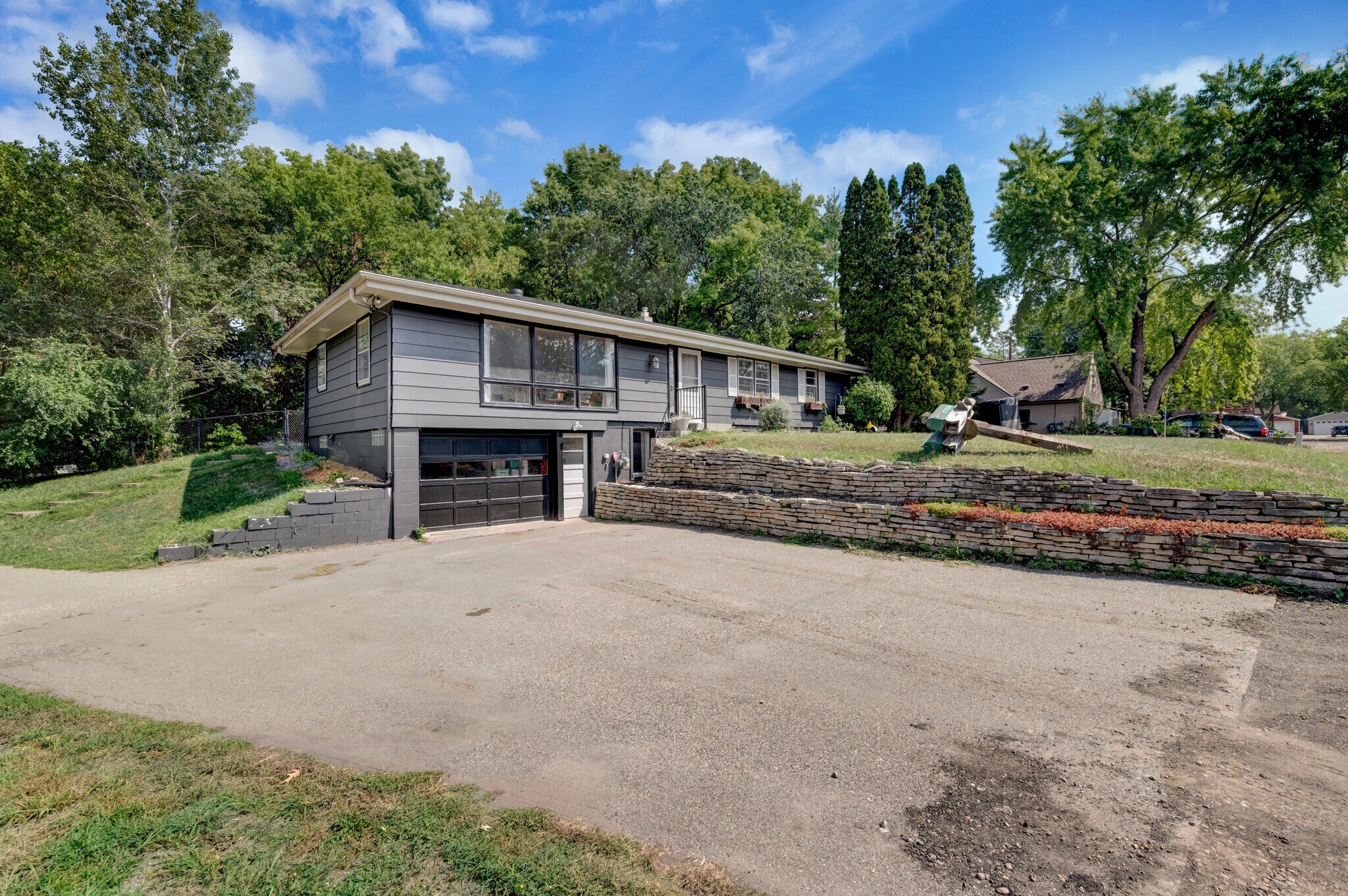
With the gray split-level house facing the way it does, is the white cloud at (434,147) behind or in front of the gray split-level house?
behind

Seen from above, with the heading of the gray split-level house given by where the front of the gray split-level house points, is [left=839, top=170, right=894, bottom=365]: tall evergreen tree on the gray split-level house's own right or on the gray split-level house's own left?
on the gray split-level house's own left

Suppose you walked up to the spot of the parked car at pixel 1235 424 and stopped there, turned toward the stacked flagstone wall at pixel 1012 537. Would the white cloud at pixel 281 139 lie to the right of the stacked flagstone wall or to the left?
right

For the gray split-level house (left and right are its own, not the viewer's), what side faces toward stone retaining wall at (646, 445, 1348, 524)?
front

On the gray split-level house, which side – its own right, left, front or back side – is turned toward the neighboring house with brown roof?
left

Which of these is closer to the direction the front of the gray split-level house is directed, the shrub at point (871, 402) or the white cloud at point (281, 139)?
the shrub

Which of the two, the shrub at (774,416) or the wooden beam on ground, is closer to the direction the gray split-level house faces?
the wooden beam on ground

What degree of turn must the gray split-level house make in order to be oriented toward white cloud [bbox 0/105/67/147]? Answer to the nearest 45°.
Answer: approximately 180°

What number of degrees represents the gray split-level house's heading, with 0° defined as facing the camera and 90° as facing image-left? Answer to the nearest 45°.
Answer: approximately 315°
